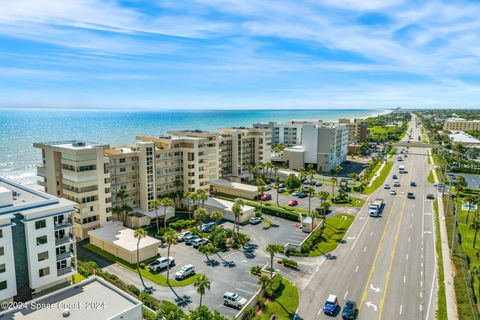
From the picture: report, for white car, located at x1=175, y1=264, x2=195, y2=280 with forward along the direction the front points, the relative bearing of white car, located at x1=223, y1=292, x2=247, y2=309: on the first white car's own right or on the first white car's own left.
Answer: on the first white car's own left

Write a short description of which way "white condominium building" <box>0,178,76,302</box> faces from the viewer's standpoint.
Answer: facing the viewer and to the right of the viewer

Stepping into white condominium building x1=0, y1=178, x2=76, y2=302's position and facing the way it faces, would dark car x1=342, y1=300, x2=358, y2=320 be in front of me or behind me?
in front

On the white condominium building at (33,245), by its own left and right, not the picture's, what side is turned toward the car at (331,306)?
front

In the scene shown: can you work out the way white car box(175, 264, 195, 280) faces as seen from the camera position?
facing the viewer and to the left of the viewer

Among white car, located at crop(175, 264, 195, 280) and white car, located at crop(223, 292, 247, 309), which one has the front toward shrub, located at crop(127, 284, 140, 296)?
white car, located at crop(175, 264, 195, 280)
